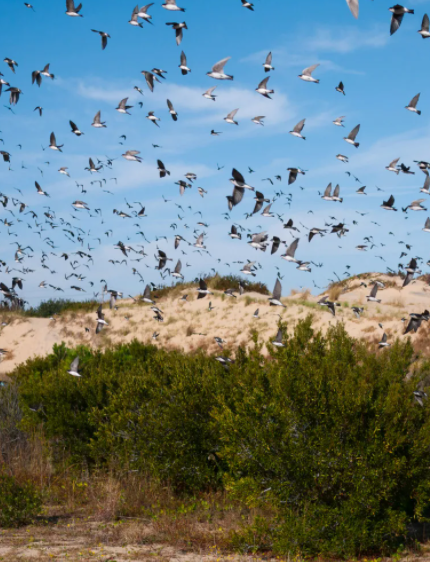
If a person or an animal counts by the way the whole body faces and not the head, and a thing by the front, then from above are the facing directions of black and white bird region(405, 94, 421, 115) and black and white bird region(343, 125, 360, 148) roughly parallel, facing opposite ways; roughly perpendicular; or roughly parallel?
roughly parallel

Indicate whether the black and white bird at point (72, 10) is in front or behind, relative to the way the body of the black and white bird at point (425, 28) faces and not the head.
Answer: in front
